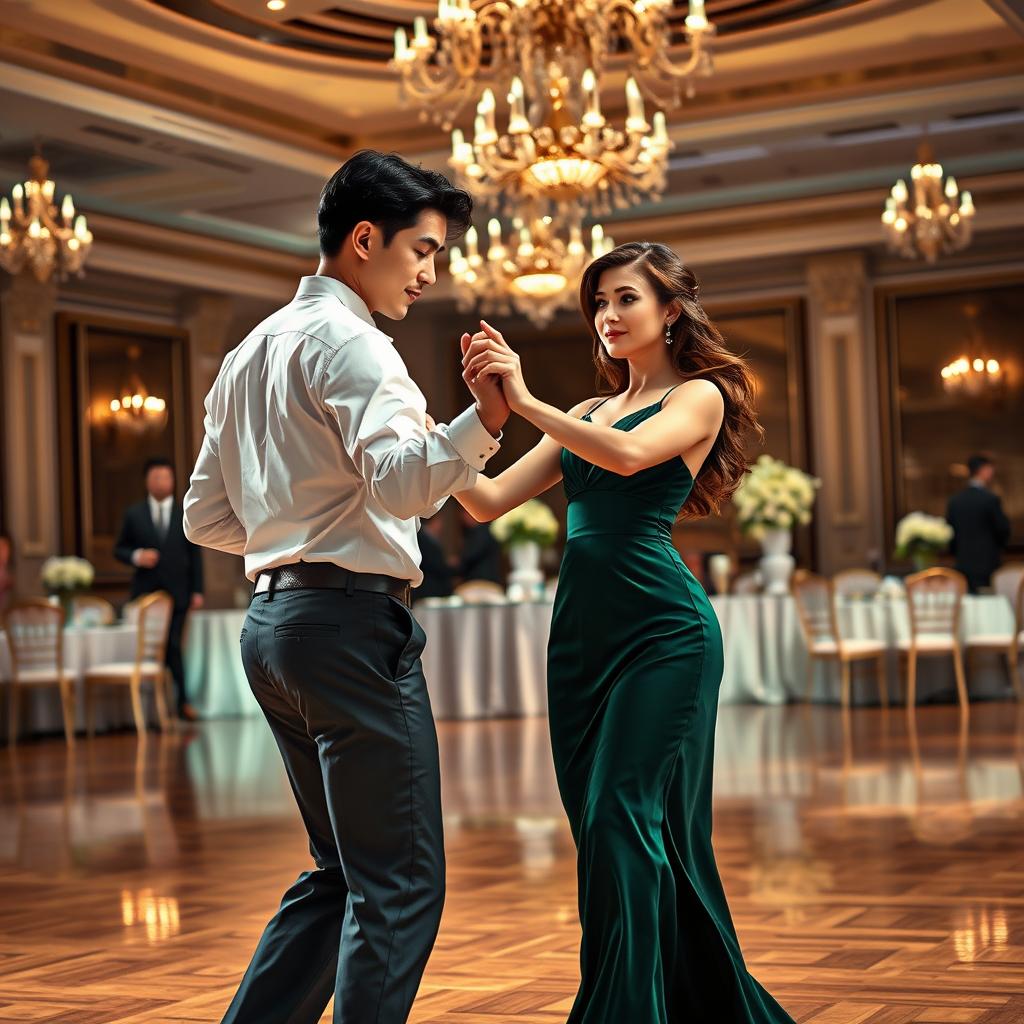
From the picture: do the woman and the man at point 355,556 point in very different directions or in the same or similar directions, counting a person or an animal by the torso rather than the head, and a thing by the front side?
very different directions

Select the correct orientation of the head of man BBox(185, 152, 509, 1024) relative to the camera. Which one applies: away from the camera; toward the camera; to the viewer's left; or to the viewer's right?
to the viewer's right

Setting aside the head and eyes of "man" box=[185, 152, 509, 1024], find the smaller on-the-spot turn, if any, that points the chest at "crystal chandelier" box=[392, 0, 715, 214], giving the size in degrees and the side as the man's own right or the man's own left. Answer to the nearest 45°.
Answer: approximately 45° to the man's own left

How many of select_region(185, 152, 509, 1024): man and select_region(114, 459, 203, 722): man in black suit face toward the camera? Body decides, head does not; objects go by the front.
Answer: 1

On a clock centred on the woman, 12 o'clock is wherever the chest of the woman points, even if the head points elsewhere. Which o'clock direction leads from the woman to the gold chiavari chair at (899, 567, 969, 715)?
The gold chiavari chair is roughly at 5 o'clock from the woman.

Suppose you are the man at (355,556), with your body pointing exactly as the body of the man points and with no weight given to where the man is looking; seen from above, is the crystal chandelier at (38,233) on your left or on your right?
on your left

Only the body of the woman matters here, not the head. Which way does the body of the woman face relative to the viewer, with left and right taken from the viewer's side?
facing the viewer and to the left of the viewer

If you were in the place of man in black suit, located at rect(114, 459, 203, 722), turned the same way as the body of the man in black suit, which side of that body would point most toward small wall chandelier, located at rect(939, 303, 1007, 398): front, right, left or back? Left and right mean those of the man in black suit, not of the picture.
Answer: left

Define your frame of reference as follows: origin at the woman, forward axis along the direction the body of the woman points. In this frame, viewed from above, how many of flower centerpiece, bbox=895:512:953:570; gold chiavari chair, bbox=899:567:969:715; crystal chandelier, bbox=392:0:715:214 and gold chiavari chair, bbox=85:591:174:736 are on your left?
0

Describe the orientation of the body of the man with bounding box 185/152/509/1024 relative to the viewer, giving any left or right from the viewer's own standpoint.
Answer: facing away from the viewer and to the right of the viewer

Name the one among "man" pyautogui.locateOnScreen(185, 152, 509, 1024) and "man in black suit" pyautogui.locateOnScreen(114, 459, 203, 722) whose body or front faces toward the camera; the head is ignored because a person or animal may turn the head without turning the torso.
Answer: the man in black suit

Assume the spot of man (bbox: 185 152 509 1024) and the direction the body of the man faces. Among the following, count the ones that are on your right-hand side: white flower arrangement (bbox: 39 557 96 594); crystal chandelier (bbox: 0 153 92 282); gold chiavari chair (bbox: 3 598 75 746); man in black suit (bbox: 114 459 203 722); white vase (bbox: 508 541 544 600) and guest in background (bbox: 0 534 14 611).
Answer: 0

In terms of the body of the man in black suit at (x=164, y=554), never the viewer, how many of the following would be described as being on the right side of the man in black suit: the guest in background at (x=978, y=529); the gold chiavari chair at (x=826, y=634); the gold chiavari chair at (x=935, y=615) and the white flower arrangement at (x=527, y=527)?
0

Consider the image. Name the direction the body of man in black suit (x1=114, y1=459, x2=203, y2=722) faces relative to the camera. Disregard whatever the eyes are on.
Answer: toward the camera

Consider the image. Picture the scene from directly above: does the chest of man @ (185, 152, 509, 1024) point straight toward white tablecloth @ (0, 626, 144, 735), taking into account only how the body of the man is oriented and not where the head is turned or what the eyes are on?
no

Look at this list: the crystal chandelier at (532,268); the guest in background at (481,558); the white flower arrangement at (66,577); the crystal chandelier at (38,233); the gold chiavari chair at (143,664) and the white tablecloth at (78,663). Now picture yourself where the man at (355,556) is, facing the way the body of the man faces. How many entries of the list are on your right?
0
